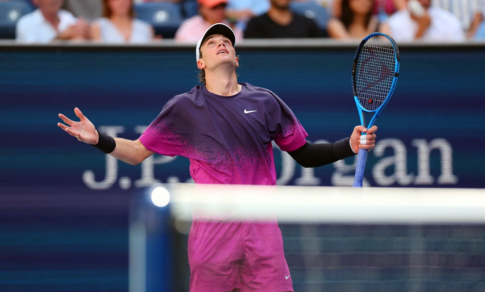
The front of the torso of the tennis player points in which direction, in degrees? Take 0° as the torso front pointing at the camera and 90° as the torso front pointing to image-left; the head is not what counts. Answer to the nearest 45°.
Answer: approximately 0°

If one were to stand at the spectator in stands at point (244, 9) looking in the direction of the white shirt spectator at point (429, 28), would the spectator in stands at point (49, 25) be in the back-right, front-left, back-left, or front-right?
back-right

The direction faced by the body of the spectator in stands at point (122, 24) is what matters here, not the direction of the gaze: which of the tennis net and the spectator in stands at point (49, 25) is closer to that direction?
the tennis net

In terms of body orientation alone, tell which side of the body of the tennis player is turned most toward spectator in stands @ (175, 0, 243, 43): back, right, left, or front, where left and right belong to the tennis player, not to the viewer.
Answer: back

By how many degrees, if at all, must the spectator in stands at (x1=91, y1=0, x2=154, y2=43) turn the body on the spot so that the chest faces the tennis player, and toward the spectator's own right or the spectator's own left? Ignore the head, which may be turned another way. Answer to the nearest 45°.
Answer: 0° — they already face them

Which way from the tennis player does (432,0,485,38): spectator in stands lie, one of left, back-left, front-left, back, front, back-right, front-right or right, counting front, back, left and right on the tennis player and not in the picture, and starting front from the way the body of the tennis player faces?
back-left

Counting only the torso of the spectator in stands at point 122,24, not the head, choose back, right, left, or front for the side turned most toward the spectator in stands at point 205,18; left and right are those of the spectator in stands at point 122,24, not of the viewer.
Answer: left

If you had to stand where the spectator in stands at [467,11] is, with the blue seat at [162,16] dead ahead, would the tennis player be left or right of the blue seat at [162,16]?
left

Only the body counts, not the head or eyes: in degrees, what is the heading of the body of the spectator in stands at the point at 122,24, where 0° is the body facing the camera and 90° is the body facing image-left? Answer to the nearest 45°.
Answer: approximately 0°
